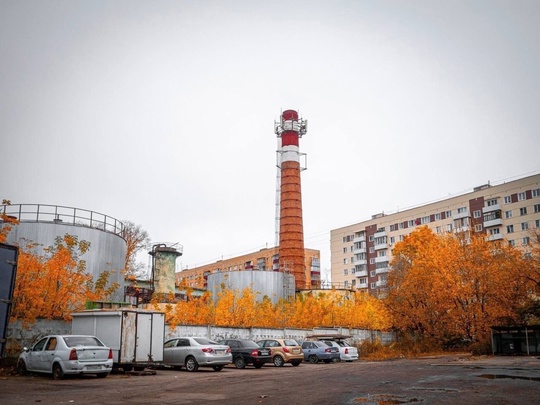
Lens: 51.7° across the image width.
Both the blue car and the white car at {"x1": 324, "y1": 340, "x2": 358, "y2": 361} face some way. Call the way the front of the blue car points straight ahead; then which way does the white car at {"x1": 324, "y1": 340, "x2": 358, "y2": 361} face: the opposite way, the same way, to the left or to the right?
the same way

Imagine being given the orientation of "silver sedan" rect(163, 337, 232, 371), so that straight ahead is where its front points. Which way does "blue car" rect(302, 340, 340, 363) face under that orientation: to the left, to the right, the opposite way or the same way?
the same way

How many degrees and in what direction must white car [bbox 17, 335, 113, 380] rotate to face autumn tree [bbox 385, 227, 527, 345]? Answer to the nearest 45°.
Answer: approximately 90° to its right

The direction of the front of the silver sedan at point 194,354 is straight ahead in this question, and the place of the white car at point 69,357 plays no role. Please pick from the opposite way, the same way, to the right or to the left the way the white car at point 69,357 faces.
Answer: the same way

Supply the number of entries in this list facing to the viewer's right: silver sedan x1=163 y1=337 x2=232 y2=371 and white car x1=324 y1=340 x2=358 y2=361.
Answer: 0

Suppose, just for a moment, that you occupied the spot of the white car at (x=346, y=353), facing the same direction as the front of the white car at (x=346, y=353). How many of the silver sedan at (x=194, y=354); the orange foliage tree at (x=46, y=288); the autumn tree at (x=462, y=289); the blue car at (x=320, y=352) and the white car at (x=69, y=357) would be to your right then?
1

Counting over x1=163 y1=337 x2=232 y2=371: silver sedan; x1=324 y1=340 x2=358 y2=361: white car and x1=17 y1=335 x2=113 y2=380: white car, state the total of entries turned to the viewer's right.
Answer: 0

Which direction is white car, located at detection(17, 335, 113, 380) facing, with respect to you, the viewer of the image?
facing away from the viewer and to the left of the viewer

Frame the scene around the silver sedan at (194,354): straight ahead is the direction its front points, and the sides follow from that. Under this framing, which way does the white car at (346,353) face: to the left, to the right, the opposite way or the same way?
the same way

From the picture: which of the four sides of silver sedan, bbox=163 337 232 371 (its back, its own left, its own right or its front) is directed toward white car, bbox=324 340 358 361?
right

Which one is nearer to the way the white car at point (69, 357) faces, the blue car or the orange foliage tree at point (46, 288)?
the orange foliage tree

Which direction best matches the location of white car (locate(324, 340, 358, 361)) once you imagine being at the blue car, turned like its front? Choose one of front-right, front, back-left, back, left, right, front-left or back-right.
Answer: right

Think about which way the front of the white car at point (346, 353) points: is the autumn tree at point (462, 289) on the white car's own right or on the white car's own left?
on the white car's own right

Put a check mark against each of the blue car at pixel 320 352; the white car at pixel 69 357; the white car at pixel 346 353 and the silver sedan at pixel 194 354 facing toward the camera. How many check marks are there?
0

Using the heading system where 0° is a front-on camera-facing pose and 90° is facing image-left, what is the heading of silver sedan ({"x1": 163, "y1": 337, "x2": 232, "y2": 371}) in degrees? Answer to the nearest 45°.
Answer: approximately 135°

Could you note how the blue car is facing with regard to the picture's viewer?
facing away from the viewer and to the left of the viewer
